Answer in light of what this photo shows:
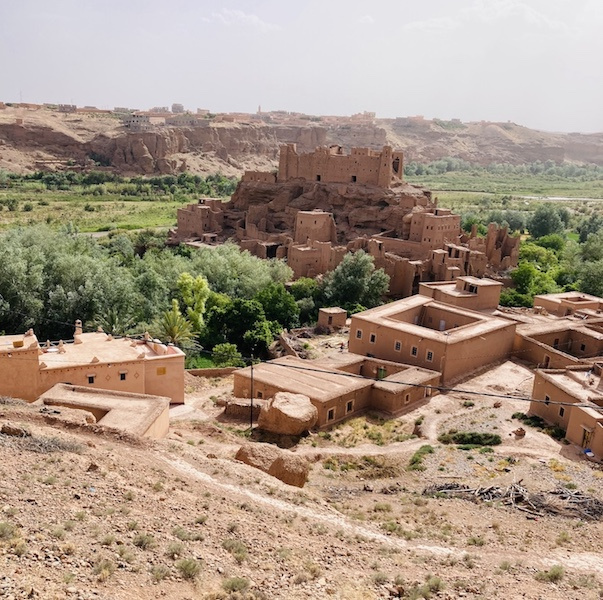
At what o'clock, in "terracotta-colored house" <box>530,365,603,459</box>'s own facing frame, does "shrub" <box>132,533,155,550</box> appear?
The shrub is roughly at 11 o'clock from the terracotta-colored house.

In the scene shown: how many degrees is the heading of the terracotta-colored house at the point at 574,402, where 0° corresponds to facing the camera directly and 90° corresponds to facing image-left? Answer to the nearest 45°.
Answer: approximately 45°

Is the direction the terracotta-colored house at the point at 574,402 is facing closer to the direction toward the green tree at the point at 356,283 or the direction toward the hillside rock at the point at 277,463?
the hillside rock

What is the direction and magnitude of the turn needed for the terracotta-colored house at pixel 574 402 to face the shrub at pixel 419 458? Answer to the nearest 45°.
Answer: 0° — it already faces it

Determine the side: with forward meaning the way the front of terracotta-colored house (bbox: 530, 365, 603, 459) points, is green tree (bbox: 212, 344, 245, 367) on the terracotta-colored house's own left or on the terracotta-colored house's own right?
on the terracotta-colored house's own right

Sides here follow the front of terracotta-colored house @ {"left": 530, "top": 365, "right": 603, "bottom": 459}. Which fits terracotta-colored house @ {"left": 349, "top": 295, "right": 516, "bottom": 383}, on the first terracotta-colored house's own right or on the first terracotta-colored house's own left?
on the first terracotta-colored house's own right

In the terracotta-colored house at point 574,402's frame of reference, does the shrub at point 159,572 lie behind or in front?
in front

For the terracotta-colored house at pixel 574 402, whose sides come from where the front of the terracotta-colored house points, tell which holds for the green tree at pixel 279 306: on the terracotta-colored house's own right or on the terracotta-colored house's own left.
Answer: on the terracotta-colored house's own right

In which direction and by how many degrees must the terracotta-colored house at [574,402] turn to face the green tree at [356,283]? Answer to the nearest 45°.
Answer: approximately 90° to its right

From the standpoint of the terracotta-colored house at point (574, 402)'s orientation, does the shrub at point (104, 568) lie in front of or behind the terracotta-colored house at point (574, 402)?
in front

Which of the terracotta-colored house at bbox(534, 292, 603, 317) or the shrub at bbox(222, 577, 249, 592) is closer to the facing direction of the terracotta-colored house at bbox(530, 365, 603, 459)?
the shrub

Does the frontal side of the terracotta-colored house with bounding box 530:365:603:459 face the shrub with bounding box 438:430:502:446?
yes

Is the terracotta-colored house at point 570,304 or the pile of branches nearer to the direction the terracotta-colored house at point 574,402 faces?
the pile of branches

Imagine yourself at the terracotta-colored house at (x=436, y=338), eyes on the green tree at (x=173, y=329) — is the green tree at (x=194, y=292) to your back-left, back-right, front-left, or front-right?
front-right

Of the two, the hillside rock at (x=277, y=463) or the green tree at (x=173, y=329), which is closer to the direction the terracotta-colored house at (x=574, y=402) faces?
the hillside rock

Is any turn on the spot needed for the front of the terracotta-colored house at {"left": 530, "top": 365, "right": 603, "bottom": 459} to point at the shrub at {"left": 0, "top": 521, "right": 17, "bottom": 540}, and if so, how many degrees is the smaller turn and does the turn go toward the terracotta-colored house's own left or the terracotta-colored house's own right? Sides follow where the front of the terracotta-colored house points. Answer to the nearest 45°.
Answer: approximately 45° to the terracotta-colored house's own left

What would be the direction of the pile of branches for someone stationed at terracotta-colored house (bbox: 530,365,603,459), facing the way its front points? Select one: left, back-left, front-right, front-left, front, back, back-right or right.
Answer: front-left

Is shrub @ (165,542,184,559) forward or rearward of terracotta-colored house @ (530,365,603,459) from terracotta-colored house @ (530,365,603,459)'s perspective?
forward
